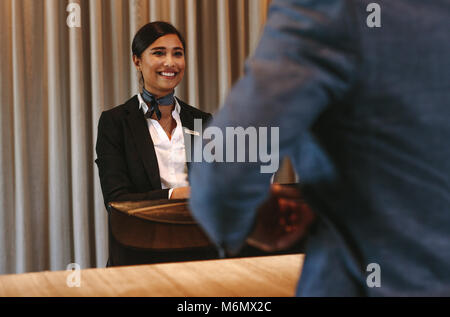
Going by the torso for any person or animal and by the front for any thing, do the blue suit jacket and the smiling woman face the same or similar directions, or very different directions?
very different directions

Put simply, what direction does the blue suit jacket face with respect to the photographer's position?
facing away from the viewer and to the left of the viewer

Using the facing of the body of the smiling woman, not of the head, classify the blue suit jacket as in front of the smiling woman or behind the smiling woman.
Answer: in front

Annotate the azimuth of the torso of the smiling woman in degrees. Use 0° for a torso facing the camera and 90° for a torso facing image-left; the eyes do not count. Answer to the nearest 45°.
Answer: approximately 315°

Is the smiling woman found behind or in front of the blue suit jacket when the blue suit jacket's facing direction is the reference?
in front
